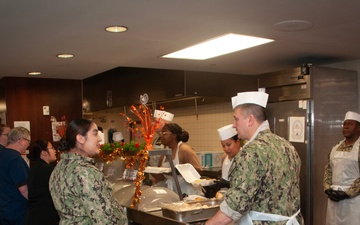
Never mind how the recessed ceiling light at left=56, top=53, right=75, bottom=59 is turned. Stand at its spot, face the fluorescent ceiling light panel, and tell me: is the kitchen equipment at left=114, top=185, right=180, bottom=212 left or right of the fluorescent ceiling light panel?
right

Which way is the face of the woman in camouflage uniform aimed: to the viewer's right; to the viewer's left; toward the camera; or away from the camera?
to the viewer's right

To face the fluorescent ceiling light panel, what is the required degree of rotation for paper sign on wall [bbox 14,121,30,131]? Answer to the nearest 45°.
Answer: approximately 45° to its left

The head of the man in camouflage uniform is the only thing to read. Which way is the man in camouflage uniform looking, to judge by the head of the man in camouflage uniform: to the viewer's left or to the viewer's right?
to the viewer's left

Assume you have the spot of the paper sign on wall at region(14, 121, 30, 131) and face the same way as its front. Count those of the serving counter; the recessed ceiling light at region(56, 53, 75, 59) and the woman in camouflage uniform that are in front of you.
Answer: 3

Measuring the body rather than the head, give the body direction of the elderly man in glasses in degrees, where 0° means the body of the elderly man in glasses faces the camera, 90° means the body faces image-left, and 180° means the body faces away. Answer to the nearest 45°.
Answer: approximately 225°

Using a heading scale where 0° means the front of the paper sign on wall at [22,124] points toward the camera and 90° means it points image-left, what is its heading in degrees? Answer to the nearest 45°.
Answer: approximately 0°

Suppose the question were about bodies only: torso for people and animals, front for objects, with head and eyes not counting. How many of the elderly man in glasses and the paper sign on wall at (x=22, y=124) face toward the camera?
1
